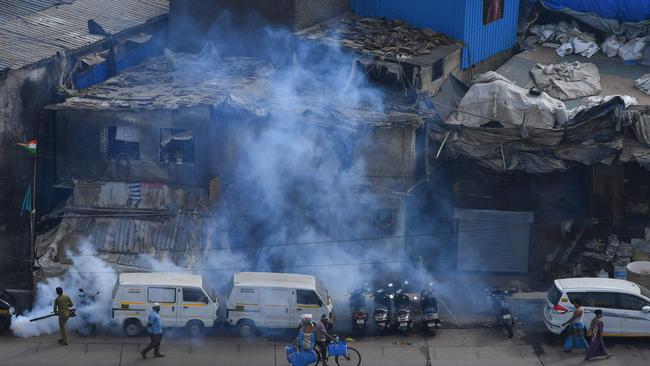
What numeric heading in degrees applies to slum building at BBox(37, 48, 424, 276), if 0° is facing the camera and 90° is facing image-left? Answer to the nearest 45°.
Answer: approximately 0°
